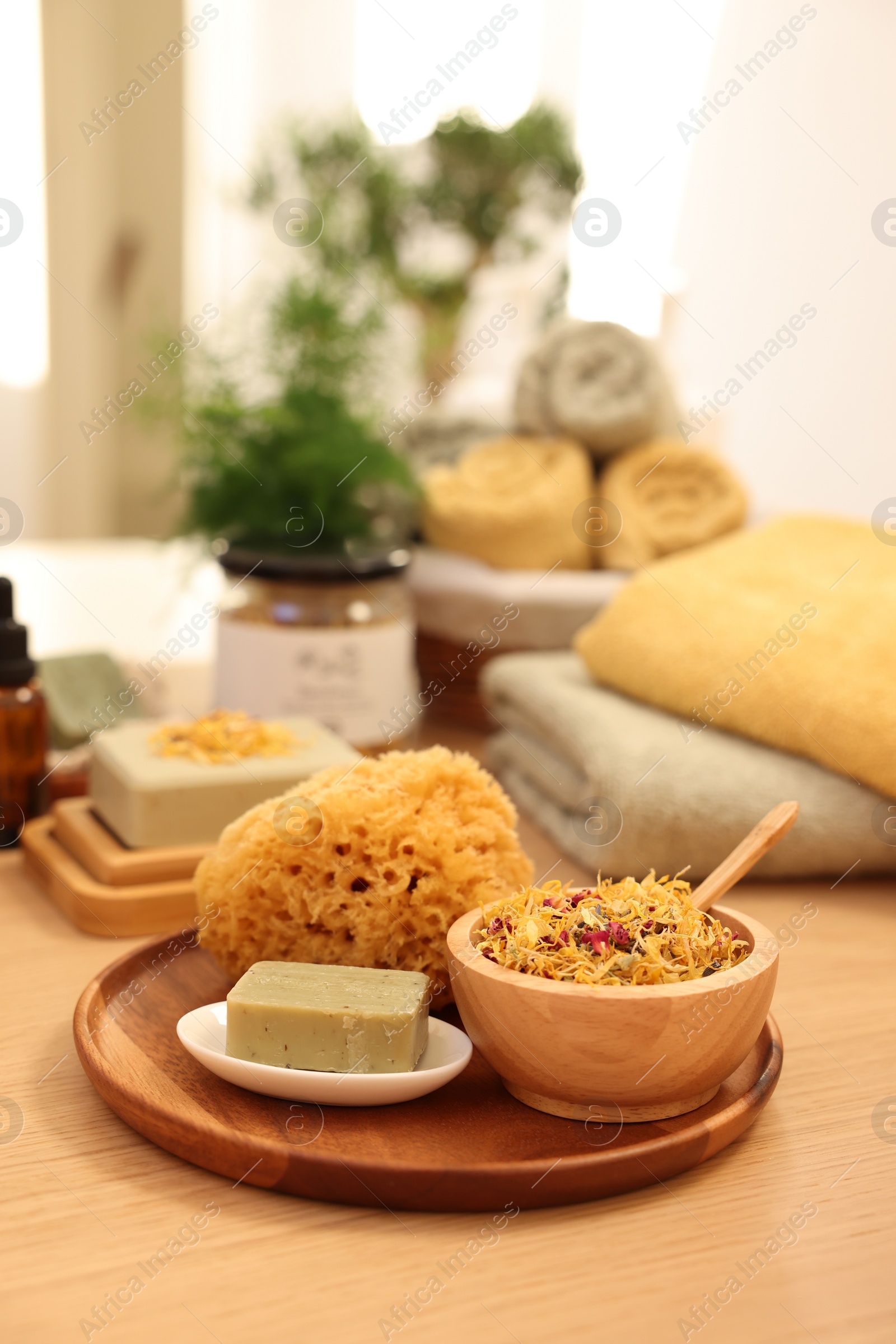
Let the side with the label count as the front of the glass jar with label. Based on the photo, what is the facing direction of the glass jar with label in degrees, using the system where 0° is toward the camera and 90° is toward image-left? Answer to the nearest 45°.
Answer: approximately 0°
